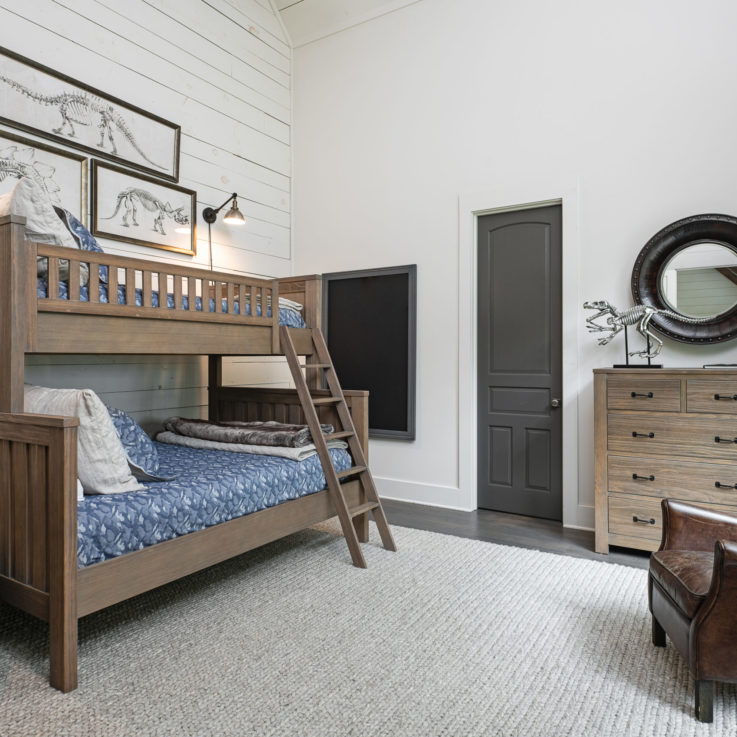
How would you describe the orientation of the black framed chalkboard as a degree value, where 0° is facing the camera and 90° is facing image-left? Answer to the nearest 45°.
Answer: approximately 45°

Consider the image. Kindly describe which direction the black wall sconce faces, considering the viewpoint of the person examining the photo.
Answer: facing the viewer and to the right of the viewer

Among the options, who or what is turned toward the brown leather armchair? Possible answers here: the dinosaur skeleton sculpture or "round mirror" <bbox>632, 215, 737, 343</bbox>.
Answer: the round mirror

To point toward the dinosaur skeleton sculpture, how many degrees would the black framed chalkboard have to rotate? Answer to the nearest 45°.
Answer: approximately 90° to its left

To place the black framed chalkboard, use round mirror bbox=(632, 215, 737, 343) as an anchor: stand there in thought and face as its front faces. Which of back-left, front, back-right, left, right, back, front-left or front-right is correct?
right

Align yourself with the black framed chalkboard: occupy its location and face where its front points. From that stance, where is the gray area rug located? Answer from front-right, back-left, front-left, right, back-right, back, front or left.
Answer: front-left

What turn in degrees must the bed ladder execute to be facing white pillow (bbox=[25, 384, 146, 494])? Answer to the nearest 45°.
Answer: approximately 90° to its right

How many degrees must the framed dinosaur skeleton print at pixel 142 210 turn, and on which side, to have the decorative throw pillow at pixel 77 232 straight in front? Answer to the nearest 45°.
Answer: approximately 45° to its right

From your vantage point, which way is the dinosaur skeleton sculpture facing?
to the viewer's left

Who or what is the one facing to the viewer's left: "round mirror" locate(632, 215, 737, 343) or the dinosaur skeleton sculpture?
the dinosaur skeleton sculpture

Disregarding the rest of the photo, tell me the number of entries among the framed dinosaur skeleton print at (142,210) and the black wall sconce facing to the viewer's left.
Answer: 0

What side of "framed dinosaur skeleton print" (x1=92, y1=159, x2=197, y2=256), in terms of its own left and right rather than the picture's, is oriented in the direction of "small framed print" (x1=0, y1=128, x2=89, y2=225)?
right

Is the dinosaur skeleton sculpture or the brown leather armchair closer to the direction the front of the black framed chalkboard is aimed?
the brown leather armchair
